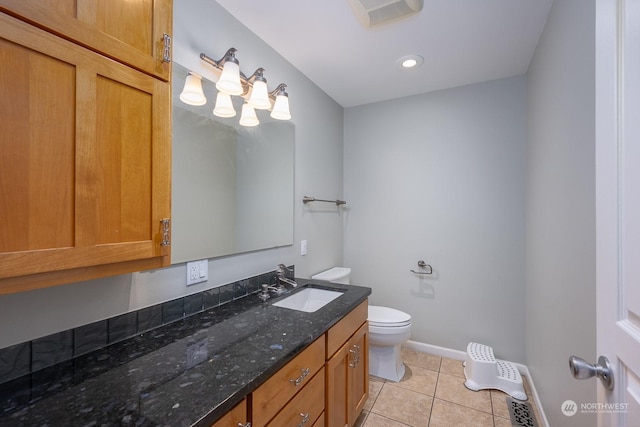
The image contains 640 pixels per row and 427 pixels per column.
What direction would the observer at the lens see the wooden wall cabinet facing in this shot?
facing the viewer and to the right of the viewer

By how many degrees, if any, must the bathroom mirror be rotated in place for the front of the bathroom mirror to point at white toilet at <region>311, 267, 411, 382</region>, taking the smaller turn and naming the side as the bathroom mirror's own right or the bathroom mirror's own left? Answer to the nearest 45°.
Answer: approximately 45° to the bathroom mirror's own left

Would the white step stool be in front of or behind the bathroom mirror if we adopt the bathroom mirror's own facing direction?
in front

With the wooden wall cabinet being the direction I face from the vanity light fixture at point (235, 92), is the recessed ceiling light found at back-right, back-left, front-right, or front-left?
back-left

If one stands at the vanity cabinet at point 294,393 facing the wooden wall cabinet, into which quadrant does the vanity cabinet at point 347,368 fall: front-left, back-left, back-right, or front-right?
back-right

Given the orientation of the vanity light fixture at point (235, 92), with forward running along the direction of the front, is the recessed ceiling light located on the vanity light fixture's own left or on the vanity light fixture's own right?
on the vanity light fixture's own left
